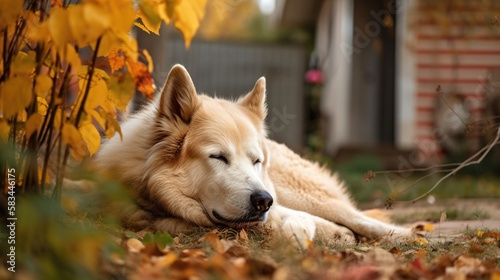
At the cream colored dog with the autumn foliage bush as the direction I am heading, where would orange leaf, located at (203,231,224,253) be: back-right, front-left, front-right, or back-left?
front-left
